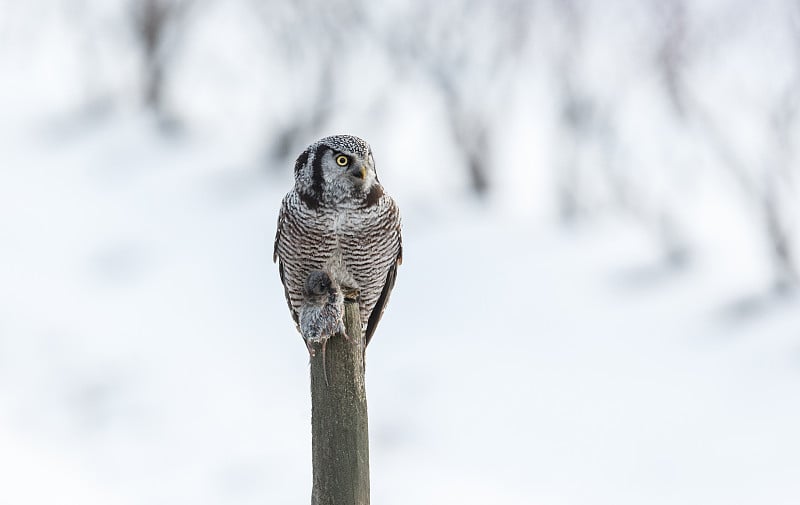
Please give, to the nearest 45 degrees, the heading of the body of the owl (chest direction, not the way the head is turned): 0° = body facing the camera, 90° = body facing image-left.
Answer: approximately 0°
